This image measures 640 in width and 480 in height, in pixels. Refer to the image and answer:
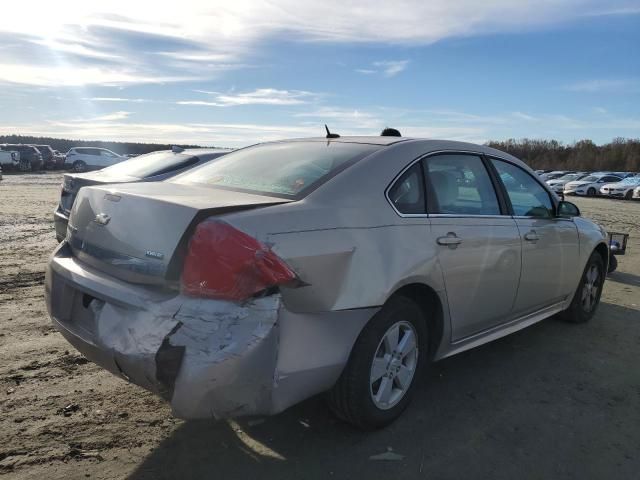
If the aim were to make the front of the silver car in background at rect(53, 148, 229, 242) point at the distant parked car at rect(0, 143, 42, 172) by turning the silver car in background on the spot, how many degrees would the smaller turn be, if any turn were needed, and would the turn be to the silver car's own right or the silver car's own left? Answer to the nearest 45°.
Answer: approximately 45° to the silver car's own left

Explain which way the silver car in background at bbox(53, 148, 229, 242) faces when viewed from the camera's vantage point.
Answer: facing away from the viewer and to the right of the viewer

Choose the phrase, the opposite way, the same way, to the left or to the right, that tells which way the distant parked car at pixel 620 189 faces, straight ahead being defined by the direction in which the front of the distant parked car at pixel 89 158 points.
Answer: the opposite way

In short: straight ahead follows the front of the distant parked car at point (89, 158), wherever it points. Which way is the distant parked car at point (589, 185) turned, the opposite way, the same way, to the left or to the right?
the opposite way
